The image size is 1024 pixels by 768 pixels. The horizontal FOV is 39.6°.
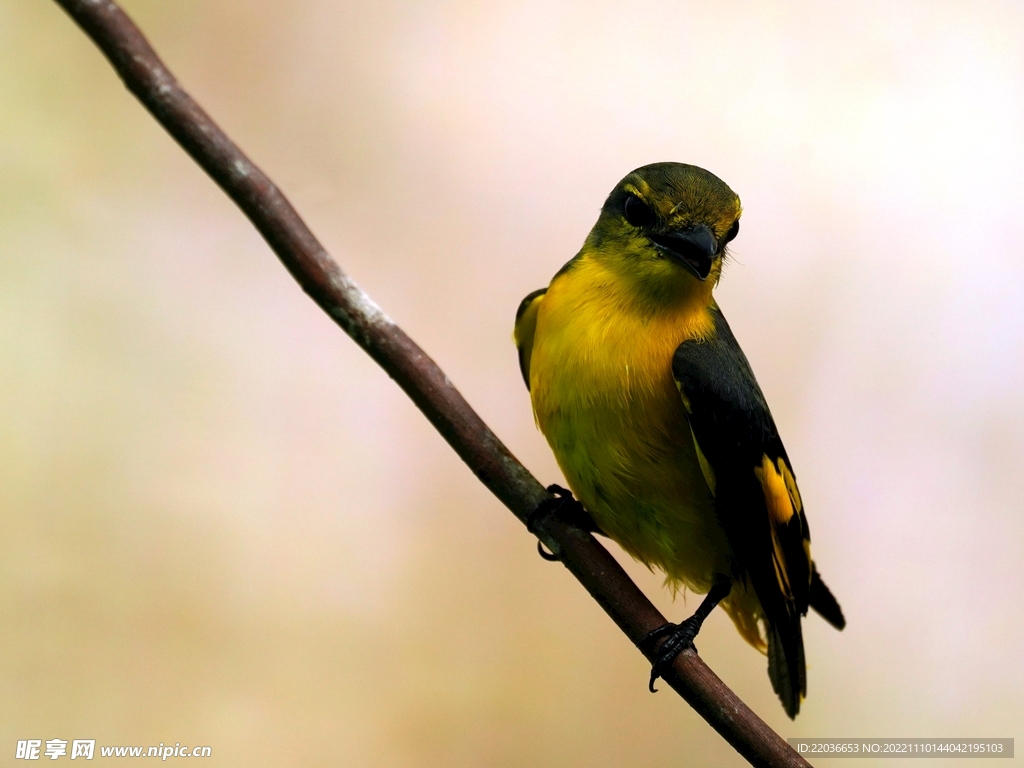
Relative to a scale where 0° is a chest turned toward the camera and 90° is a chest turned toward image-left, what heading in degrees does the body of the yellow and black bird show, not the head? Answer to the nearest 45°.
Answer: approximately 45°
